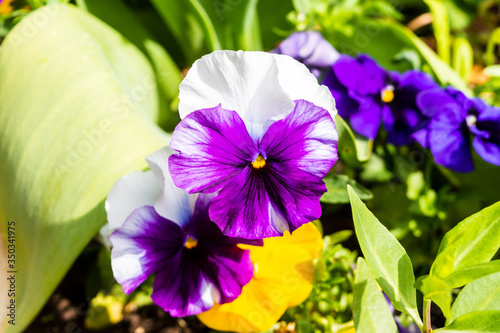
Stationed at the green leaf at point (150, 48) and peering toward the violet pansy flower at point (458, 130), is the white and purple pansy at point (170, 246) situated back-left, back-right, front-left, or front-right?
front-right

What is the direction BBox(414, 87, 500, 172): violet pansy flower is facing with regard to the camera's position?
facing the viewer

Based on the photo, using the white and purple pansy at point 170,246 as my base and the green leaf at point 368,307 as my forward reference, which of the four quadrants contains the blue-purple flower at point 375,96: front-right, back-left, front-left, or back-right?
front-left

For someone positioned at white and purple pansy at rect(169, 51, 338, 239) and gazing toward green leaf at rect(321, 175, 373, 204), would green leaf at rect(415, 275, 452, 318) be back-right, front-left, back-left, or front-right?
front-right
